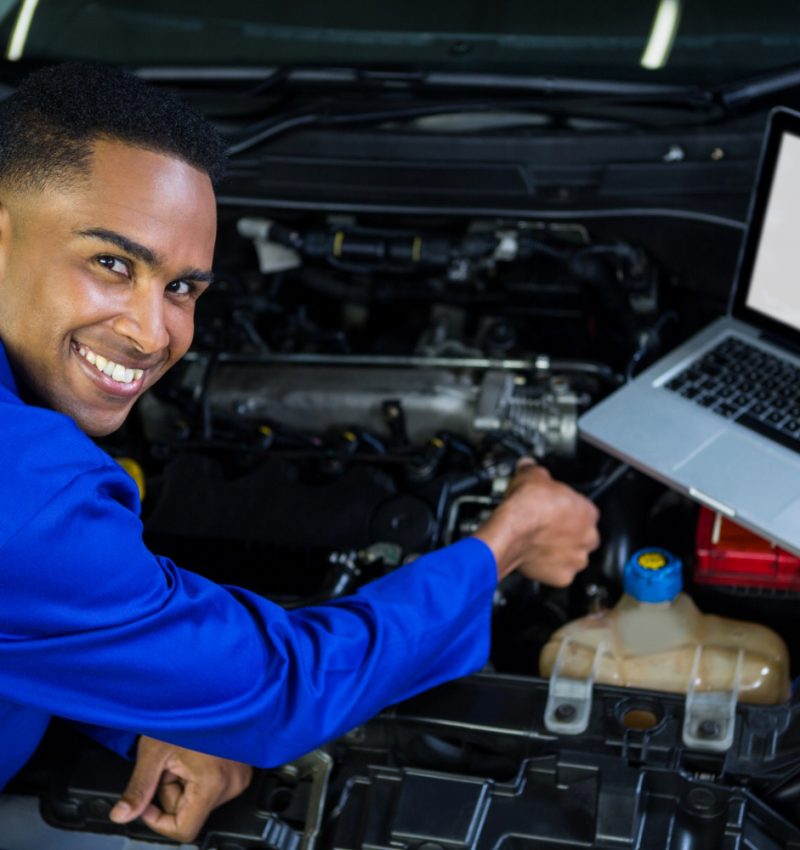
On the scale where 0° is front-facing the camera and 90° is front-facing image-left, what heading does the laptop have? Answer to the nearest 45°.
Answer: approximately 45°

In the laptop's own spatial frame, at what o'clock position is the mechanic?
The mechanic is roughly at 12 o'clock from the laptop.

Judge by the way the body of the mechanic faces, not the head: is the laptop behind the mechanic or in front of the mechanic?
in front

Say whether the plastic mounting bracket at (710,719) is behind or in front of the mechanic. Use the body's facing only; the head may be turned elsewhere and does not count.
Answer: in front
